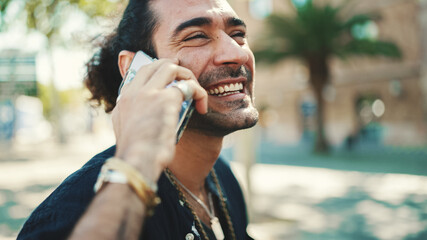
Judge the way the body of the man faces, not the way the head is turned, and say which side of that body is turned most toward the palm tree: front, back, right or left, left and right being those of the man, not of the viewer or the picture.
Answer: left

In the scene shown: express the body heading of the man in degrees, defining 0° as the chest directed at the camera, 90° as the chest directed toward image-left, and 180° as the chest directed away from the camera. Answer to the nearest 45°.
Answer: approximately 315°
